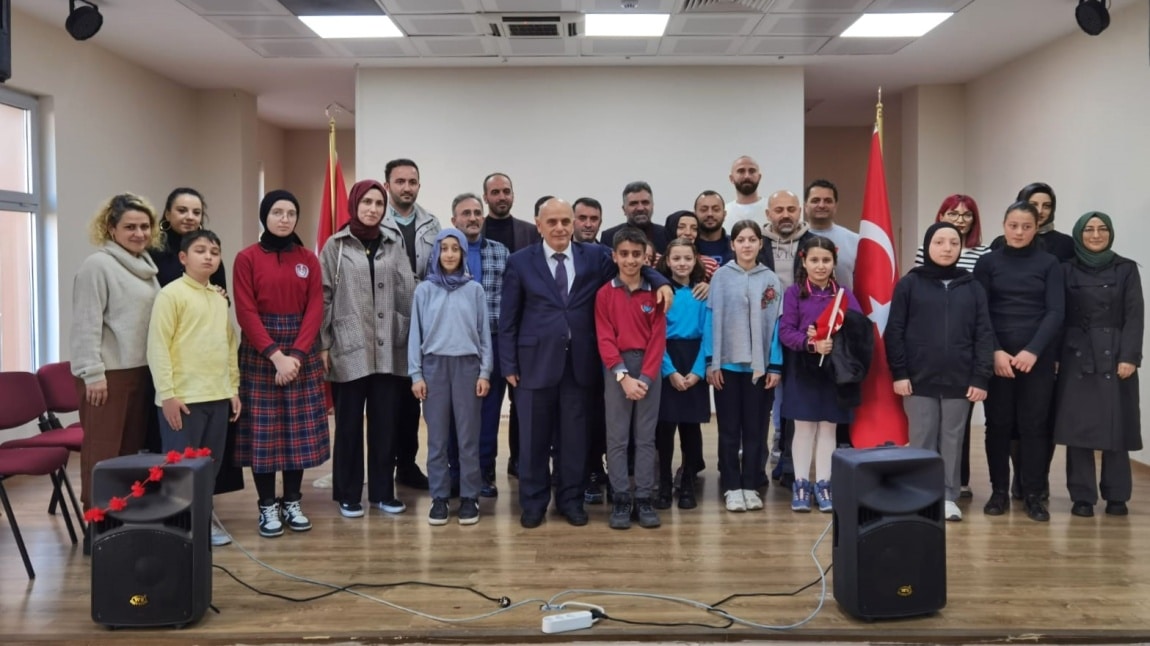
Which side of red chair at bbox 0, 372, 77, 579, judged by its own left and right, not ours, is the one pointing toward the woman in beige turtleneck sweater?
front

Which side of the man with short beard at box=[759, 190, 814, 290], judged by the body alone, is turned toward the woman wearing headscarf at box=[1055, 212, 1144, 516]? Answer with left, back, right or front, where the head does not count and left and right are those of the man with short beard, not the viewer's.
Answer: left

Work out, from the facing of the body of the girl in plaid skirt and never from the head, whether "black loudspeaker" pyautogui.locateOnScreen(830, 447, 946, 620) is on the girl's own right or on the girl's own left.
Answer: on the girl's own left

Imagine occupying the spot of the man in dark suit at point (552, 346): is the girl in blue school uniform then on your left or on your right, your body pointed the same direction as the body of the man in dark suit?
on your left

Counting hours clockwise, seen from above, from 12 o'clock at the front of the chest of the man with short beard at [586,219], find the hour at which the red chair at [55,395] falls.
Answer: The red chair is roughly at 3 o'clock from the man with short beard.
